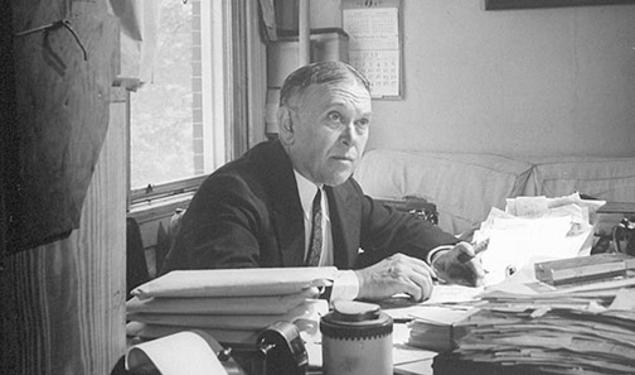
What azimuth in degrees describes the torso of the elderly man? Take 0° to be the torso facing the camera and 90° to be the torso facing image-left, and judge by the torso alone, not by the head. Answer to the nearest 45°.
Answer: approximately 315°

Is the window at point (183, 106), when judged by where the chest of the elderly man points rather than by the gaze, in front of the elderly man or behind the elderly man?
behind

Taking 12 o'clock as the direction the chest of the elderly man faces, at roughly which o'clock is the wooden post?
The wooden post is roughly at 2 o'clock from the elderly man.

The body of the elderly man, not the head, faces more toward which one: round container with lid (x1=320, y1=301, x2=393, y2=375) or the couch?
the round container with lid

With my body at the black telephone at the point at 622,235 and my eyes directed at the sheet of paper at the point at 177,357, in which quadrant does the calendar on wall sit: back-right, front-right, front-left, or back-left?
back-right

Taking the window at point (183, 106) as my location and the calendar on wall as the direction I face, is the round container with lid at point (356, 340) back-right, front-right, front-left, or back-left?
back-right

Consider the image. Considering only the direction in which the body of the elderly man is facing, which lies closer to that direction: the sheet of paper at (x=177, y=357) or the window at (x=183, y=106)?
the sheet of paper

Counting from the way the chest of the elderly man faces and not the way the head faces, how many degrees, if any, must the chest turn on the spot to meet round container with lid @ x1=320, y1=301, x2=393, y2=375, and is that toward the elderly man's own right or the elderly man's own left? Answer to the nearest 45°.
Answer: approximately 45° to the elderly man's own right
